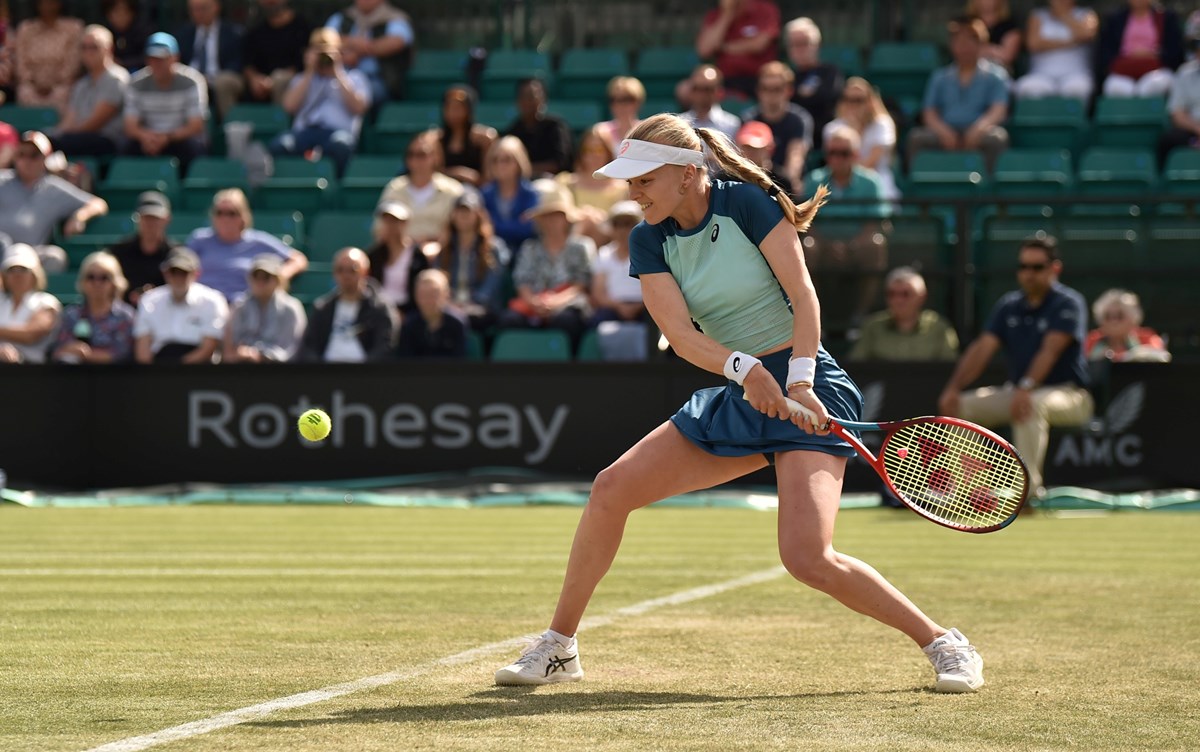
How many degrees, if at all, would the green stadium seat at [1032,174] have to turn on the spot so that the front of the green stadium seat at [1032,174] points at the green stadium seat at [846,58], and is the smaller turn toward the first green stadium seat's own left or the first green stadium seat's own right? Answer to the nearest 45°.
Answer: approximately 135° to the first green stadium seat's own right

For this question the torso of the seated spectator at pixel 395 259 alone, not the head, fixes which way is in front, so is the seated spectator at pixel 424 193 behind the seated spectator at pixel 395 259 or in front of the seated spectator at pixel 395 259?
behind

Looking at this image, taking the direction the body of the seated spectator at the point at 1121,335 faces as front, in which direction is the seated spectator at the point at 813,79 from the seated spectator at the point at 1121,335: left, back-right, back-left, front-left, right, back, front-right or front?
back-right

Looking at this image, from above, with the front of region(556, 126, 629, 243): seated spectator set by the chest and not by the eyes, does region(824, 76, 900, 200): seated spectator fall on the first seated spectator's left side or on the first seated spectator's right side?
on the first seated spectator's left side

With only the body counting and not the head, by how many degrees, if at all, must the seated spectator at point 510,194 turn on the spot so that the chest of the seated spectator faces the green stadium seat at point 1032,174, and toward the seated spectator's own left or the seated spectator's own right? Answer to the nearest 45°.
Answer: approximately 90° to the seated spectator's own left

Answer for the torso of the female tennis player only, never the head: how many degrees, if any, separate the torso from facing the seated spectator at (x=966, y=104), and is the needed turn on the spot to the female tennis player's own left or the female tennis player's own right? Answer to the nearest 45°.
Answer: approximately 135° to the female tennis player's own right

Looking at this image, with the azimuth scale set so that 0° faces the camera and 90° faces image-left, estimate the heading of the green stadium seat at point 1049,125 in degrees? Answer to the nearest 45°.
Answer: approximately 0°

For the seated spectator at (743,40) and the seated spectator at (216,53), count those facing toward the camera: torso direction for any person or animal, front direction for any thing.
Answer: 2

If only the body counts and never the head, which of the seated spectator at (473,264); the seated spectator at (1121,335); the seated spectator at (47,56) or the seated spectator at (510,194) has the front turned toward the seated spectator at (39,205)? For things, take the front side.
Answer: the seated spectator at (47,56)

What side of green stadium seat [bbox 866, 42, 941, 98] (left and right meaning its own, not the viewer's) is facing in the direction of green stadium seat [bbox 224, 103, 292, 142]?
right

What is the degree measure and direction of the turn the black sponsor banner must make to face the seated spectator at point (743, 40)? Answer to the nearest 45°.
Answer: approximately 135° to its left

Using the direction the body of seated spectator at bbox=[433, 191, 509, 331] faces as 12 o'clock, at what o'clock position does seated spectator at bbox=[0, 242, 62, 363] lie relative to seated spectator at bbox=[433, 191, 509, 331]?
seated spectator at bbox=[0, 242, 62, 363] is roughly at 3 o'clock from seated spectator at bbox=[433, 191, 509, 331].
